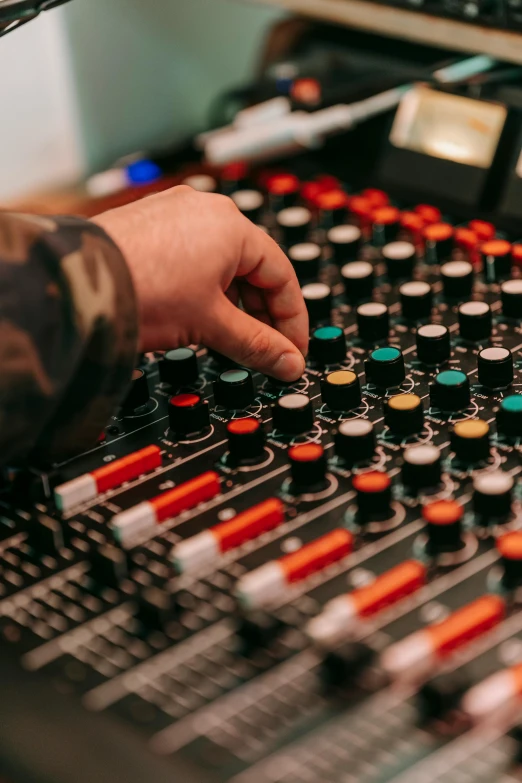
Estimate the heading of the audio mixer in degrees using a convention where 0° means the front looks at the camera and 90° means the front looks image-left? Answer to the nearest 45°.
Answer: approximately 45°

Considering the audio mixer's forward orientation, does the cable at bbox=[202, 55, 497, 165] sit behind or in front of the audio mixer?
behind
